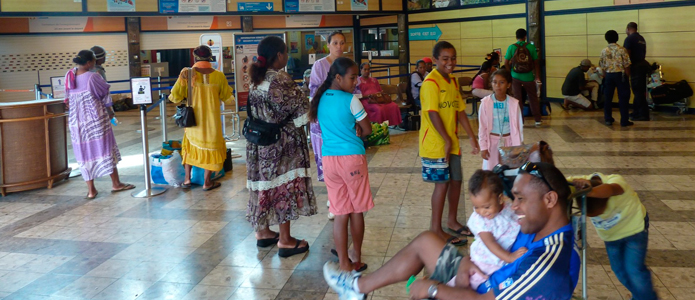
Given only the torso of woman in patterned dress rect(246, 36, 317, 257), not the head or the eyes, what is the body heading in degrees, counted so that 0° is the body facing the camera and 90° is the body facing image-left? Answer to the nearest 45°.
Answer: approximately 225°

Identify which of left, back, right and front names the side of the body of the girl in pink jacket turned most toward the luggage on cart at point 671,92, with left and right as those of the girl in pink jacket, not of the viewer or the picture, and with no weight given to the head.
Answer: back

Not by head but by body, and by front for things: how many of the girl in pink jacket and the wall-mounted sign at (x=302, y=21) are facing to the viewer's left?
0

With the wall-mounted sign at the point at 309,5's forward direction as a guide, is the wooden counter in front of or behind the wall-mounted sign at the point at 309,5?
in front

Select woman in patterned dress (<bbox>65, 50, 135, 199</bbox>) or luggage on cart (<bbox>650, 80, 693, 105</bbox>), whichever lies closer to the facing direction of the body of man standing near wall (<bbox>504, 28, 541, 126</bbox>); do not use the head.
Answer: the luggage on cart

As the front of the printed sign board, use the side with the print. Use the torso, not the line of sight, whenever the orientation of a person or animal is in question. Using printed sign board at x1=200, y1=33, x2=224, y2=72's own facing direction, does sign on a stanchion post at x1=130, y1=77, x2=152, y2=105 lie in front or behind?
in front

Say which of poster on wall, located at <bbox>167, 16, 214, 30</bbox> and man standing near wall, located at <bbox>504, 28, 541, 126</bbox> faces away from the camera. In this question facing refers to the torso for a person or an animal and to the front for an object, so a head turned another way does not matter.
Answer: the man standing near wall

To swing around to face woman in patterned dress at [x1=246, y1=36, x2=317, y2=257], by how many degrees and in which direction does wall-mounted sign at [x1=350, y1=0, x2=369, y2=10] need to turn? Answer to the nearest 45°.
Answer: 0° — it already faces them

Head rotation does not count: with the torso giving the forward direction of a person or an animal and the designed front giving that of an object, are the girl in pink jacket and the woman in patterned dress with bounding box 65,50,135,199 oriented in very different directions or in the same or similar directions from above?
very different directions
